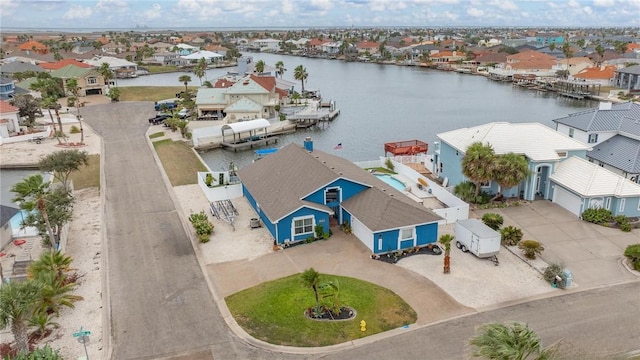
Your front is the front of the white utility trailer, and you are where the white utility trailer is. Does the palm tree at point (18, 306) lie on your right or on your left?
on your right

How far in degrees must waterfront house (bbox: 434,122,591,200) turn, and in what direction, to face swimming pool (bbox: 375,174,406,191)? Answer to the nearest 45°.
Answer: approximately 90° to its right

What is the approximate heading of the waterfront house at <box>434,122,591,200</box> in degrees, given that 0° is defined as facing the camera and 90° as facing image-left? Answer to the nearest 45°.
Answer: approximately 0°

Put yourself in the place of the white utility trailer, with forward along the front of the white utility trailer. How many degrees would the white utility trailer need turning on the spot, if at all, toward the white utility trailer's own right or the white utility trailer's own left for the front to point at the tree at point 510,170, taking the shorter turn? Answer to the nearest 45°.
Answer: approximately 135° to the white utility trailer's own left

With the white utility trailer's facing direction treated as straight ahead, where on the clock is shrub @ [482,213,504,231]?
The shrub is roughly at 8 o'clock from the white utility trailer.

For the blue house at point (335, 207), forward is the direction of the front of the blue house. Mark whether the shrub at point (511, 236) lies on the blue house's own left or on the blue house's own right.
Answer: on the blue house's own left

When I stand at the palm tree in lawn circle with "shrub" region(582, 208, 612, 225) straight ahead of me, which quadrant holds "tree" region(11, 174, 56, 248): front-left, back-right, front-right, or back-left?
back-left

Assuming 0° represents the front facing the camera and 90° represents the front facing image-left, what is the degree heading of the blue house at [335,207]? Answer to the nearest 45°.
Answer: approximately 0°

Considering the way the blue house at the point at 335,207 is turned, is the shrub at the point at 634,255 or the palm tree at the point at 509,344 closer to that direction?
the palm tree

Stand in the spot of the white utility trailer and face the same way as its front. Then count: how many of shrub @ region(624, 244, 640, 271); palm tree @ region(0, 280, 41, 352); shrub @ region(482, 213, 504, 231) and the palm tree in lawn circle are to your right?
2

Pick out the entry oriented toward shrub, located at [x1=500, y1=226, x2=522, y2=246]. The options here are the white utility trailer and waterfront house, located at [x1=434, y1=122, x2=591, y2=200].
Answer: the waterfront house

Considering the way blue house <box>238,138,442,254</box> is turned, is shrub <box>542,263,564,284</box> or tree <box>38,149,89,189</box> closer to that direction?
the shrub

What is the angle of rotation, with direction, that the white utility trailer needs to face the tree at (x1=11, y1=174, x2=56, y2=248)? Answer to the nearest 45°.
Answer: approximately 135° to its right

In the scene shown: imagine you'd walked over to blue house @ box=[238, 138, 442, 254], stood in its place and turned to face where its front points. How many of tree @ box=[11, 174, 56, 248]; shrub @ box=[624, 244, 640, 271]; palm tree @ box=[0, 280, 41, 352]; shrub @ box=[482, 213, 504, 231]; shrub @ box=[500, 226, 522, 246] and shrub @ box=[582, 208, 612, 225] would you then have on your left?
4
